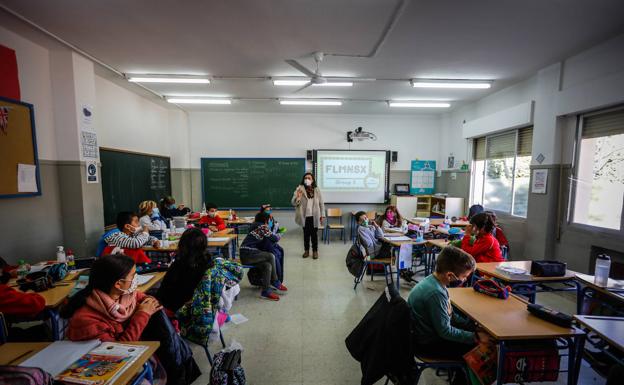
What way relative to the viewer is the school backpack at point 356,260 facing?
to the viewer's left

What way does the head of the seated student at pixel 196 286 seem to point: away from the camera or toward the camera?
away from the camera

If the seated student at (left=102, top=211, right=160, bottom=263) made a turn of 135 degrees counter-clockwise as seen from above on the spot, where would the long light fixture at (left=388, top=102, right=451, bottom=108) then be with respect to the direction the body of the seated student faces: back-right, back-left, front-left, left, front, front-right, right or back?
back-right

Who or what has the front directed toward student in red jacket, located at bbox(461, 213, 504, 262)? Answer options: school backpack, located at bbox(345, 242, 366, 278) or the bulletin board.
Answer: the bulletin board

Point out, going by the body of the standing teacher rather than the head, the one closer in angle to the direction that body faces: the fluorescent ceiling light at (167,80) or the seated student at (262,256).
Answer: the seated student

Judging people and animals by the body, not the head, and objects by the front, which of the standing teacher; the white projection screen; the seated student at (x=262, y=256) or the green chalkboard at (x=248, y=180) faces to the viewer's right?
the seated student

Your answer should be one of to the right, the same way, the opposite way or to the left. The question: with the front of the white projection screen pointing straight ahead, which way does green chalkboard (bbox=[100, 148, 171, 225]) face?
to the left

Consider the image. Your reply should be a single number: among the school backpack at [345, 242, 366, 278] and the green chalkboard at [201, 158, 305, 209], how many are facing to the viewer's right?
0

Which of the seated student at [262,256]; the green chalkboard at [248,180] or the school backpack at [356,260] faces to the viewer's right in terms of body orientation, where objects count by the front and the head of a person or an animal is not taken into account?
the seated student

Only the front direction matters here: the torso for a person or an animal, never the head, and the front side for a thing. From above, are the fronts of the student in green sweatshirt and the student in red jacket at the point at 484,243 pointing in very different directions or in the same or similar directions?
very different directions

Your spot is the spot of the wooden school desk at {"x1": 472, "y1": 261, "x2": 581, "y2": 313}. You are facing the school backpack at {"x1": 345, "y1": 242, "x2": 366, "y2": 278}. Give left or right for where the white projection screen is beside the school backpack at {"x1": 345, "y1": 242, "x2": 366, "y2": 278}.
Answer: right

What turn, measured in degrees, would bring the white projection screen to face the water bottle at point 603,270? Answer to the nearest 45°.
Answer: approximately 45° to its left

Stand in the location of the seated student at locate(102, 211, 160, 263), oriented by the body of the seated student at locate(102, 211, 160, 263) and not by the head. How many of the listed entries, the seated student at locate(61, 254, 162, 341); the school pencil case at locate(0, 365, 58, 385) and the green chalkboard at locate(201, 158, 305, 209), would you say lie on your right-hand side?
2

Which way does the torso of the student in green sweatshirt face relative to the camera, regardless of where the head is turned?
to the viewer's right

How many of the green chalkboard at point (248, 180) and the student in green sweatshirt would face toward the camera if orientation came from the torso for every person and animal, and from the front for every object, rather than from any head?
1

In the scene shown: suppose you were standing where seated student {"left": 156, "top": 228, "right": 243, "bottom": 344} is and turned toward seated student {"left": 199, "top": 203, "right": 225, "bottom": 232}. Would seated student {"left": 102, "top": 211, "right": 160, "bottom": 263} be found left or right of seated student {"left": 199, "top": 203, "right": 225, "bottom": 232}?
left

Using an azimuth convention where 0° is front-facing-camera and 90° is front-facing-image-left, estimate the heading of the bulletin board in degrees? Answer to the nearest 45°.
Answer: approximately 315°
